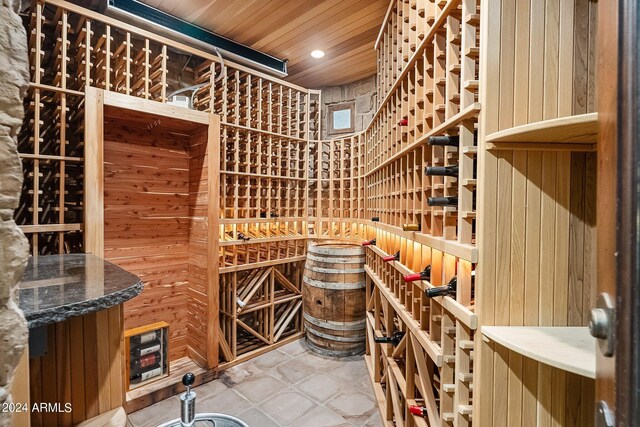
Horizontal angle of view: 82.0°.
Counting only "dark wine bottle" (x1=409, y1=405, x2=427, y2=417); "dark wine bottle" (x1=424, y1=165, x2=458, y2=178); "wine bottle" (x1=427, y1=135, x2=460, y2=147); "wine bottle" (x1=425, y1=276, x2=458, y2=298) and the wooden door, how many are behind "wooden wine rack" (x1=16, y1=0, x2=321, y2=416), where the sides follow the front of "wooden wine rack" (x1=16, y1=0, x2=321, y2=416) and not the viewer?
0

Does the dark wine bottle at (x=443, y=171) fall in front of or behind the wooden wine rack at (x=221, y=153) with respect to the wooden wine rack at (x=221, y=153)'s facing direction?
in front

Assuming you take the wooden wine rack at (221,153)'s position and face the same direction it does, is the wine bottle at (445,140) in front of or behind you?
in front

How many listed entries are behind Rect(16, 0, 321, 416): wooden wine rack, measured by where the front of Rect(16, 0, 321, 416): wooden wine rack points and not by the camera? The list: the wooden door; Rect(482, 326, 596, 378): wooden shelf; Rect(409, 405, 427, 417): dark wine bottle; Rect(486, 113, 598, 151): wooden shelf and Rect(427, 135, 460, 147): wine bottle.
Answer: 0

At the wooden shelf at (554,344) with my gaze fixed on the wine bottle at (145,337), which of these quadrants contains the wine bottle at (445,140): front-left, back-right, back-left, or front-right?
front-right
